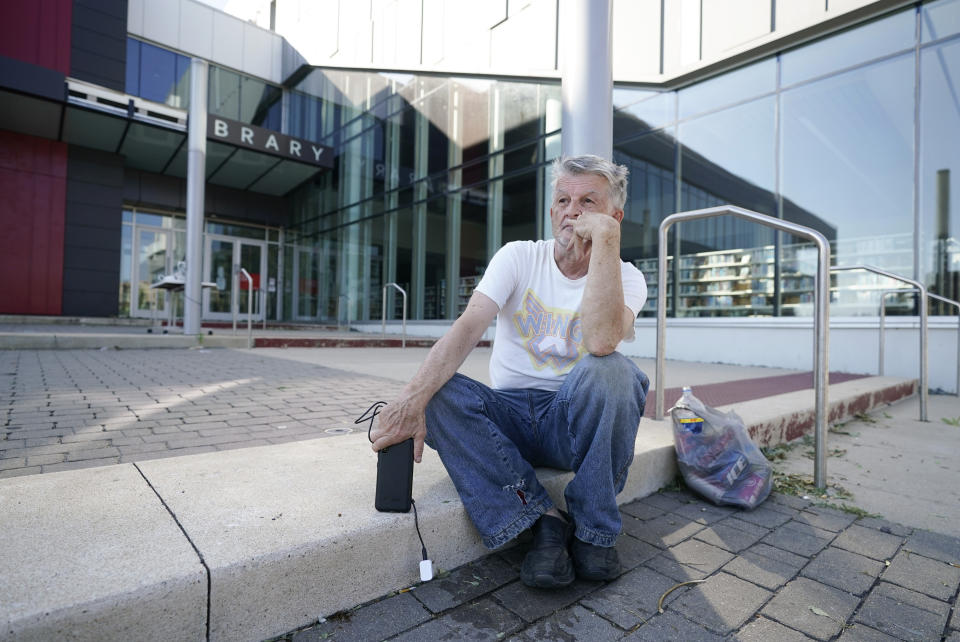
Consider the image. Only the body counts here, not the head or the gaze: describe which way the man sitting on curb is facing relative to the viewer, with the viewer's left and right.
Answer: facing the viewer

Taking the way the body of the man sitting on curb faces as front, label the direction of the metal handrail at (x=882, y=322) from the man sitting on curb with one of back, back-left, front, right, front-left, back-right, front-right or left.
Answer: back-left

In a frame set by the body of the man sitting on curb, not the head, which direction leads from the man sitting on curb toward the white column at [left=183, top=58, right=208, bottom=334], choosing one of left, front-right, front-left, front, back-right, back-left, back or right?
back-right

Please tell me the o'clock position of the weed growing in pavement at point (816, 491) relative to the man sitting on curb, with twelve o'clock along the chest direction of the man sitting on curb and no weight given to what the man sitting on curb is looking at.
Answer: The weed growing in pavement is roughly at 8 o'clock from the man sitting on curb.

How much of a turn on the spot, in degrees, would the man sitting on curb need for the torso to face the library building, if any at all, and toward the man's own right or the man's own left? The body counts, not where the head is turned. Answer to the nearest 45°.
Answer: approximately 180°
